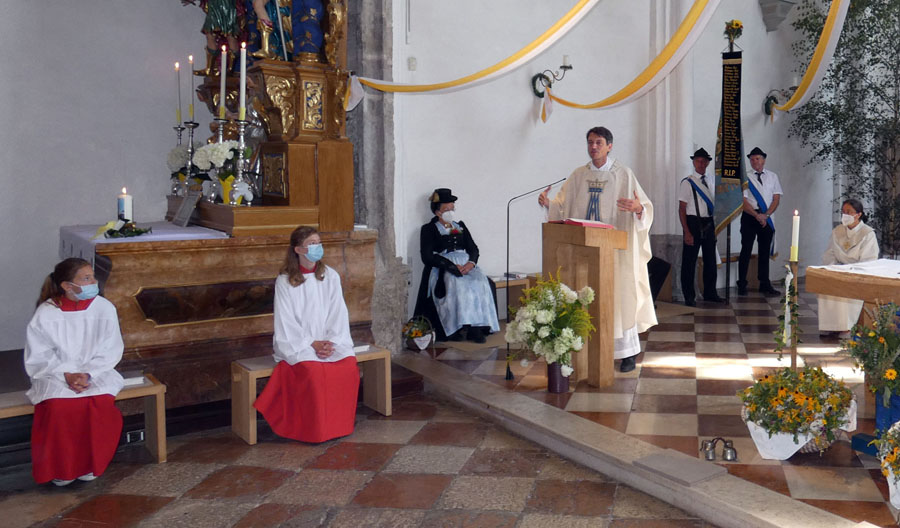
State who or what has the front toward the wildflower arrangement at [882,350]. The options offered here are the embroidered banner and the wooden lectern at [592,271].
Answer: the embroidered banner

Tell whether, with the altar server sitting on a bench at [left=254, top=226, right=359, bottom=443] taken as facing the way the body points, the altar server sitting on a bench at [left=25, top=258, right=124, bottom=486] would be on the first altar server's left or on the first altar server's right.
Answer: on the first altar server's right

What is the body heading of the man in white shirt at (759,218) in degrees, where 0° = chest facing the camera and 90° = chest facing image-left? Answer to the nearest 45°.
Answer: approximately 0°

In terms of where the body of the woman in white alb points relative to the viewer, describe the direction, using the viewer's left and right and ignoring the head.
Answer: facing the viewer and to the left of the viewer

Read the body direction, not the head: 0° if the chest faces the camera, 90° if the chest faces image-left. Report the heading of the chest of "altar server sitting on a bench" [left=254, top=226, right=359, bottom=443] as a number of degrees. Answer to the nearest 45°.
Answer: approximately 315°

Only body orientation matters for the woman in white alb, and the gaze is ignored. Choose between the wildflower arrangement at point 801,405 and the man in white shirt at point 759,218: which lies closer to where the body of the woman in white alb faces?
the wildflower arrangement

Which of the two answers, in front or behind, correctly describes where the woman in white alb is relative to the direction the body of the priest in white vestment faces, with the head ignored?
behind

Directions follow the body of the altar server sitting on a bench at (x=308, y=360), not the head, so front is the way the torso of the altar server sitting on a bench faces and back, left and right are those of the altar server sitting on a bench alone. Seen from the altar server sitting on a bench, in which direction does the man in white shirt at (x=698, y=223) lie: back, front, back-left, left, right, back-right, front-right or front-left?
left
